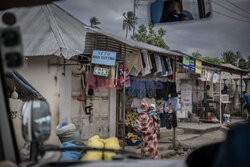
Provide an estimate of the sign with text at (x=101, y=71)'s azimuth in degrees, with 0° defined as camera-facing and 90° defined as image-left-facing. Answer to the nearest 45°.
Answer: approximately 0°

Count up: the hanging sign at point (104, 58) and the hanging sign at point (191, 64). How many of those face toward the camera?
2

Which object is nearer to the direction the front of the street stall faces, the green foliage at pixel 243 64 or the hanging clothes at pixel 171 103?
the hanging clothes

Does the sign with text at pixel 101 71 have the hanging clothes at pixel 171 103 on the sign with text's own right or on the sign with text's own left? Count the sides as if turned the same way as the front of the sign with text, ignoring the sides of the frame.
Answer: on the sign with text's own left

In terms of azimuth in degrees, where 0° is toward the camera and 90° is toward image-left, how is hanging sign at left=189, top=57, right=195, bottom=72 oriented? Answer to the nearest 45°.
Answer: approximately 0°

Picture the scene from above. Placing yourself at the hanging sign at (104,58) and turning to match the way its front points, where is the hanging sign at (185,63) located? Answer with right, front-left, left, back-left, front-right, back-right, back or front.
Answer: back-left
